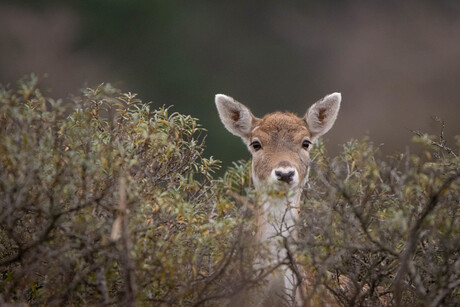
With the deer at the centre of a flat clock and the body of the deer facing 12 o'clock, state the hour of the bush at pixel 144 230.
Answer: The bush is roughly at 1 o'clock from the deer.

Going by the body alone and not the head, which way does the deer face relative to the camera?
toward the camera
